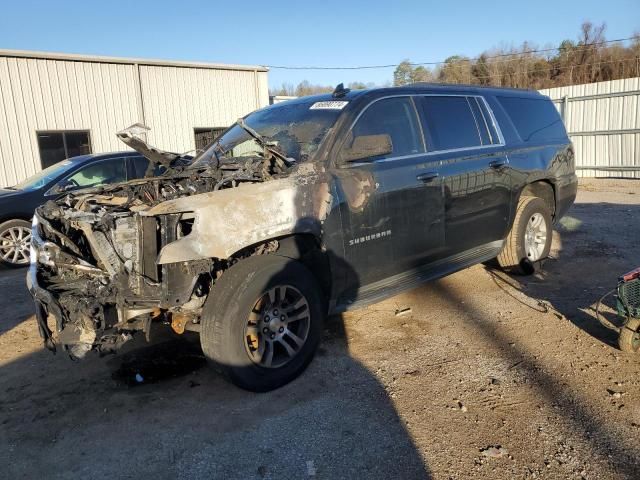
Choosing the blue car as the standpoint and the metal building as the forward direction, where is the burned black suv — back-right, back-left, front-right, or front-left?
back-right

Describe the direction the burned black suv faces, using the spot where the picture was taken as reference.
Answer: facing the viewer and to the left of the viewer

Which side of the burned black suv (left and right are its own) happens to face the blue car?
right

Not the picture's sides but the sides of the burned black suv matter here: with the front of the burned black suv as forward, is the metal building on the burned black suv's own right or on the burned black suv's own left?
on the burned black suv's own right
